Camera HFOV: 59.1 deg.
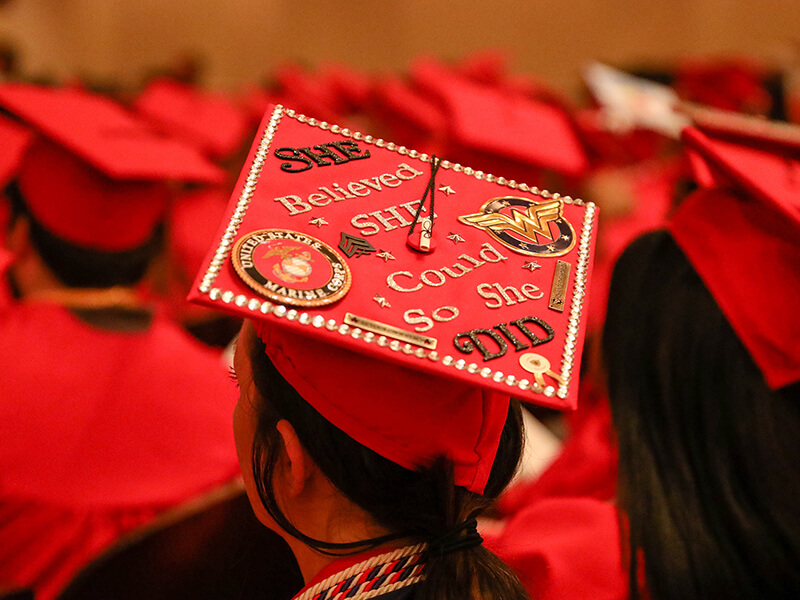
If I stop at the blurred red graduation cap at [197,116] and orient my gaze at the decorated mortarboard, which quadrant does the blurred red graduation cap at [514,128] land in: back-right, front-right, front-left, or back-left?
front-left

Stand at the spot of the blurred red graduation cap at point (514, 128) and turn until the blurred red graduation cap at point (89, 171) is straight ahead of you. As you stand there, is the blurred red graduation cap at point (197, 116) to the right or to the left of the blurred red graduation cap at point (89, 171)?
right

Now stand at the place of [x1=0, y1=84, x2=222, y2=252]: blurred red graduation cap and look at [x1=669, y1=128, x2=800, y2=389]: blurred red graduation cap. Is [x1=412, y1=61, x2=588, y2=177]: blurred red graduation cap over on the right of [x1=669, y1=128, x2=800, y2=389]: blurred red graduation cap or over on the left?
left

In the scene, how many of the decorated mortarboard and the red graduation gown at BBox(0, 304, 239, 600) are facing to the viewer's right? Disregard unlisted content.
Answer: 0

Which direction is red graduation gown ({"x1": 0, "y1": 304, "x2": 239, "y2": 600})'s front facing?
away from the camera

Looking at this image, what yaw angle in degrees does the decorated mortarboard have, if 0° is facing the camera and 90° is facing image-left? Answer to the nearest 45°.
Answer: approximately 135°

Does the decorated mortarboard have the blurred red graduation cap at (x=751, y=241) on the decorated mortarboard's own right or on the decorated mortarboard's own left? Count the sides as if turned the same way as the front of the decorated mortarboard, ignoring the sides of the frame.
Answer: on the decorated mortarboard's own right

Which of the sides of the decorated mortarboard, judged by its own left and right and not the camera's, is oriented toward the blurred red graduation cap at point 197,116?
front

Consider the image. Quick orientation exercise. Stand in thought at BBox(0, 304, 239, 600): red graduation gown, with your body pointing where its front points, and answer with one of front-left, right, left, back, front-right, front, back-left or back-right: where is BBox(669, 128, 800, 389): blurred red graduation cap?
back-right
